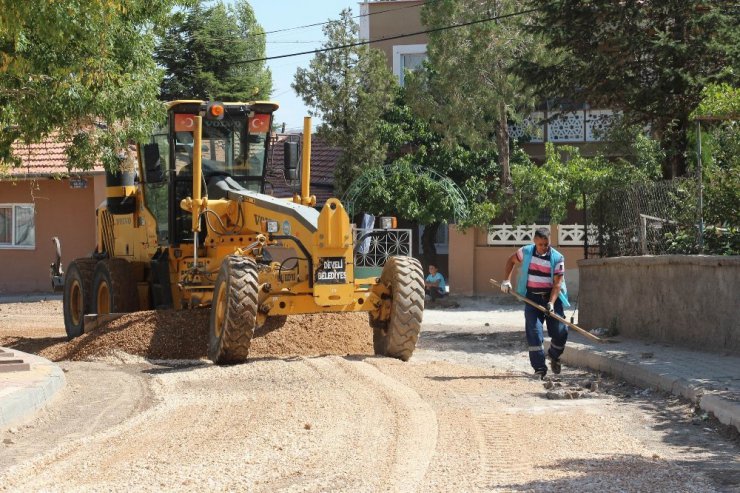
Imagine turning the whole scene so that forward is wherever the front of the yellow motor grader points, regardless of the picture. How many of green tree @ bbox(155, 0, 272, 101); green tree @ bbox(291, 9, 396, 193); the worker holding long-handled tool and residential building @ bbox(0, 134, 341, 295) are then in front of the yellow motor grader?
1

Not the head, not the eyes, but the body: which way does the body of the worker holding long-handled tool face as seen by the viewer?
toward the camera

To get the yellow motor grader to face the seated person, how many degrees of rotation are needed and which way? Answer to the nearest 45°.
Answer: approximately 90° to its left

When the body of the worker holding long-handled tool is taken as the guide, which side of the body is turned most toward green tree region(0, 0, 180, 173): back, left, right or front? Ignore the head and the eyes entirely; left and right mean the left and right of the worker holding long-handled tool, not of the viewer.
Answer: right

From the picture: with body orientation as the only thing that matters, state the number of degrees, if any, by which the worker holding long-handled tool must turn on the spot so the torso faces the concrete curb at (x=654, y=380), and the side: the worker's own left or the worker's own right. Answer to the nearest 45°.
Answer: approximately 45° to the worker's own left

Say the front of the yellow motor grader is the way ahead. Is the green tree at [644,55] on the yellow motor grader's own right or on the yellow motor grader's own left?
on the yellow motor grader's own left

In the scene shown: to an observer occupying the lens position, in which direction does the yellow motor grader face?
facing the viewer and to the right of the viewer

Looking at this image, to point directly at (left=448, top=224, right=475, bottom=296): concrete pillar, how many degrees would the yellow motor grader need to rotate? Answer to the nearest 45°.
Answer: approximately 90° to its left

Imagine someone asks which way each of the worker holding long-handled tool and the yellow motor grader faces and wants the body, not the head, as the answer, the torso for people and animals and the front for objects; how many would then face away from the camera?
0
